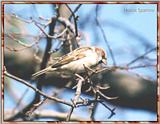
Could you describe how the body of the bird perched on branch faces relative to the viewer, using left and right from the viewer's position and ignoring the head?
facing to the right of the viewer
